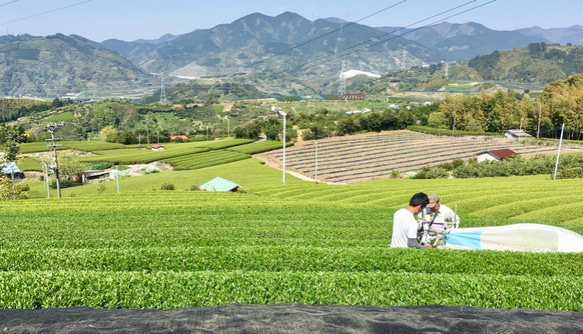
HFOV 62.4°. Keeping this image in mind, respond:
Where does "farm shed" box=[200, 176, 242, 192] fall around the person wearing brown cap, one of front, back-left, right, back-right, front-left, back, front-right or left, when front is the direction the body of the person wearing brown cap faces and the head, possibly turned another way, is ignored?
right

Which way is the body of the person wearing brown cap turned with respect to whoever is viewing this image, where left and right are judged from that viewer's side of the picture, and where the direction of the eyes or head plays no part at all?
facing the viewer and to the left of the viewer

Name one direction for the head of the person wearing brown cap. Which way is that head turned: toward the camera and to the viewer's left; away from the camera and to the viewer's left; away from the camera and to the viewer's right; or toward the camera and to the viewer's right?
toward the camera and to the viewer's left
